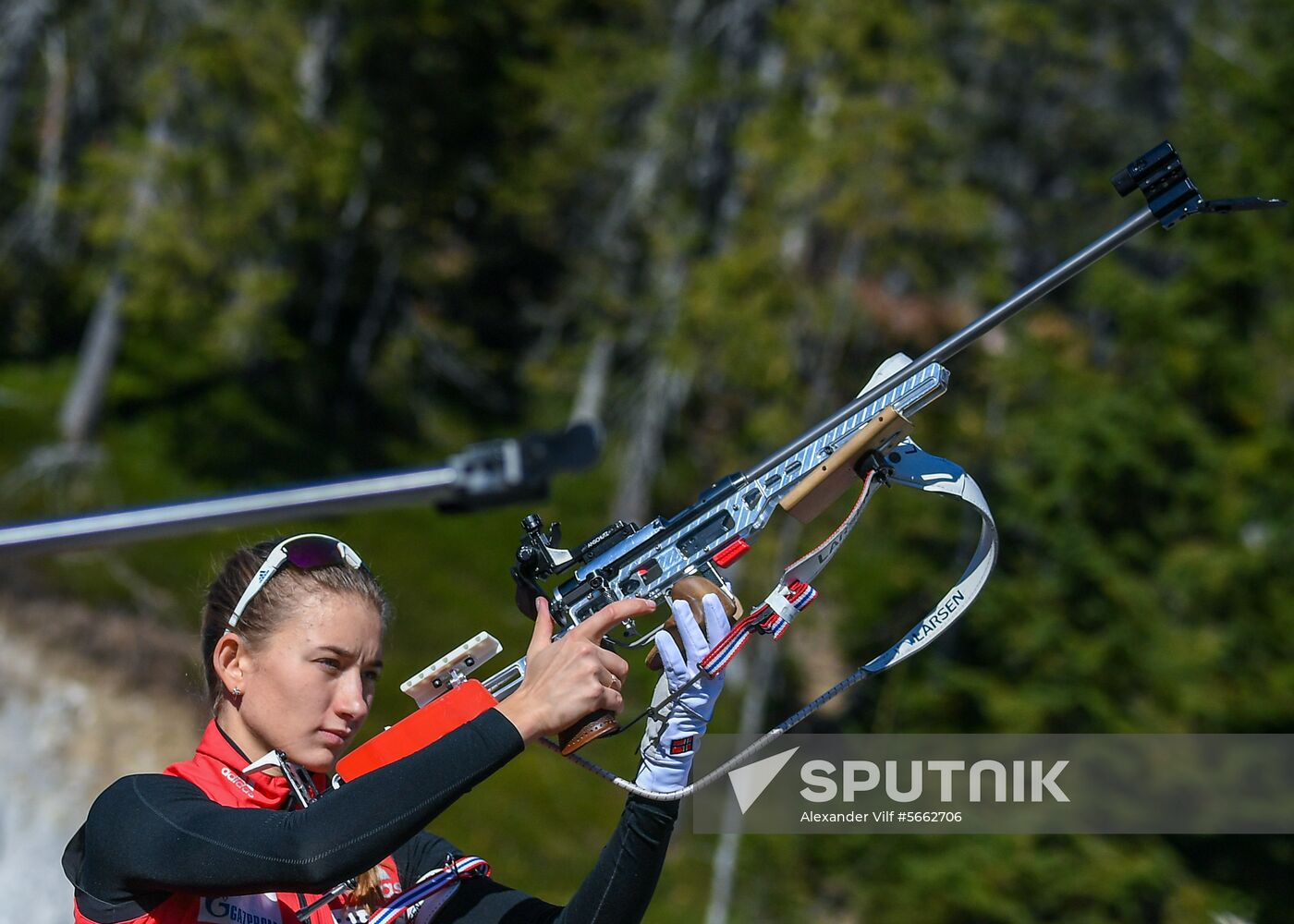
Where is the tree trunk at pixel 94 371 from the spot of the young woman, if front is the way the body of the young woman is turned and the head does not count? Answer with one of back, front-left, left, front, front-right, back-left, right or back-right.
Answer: back-left

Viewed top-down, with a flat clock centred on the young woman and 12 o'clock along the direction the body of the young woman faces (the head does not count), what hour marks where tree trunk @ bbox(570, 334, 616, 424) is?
The tree trunk is roughly at 8 o'clock from the young woman.

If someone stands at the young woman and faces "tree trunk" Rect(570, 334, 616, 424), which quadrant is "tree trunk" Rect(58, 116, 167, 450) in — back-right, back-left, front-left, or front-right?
front-left

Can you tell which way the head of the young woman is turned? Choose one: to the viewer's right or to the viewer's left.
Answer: to the viewer's right

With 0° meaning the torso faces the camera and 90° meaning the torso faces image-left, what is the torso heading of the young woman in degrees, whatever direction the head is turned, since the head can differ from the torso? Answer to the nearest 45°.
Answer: approximately 315°
